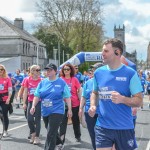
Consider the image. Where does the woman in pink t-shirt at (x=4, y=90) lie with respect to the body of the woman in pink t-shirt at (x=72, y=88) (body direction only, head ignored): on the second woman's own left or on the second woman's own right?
on the second woman's own right

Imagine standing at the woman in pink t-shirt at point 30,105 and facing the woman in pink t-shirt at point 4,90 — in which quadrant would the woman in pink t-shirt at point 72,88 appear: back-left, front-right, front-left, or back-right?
back-right

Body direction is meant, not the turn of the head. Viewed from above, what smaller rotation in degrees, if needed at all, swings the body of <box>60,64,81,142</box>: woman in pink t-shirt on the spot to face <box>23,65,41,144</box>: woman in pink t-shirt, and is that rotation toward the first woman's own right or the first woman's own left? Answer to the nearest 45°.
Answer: approximately 90° to the first woman's own right

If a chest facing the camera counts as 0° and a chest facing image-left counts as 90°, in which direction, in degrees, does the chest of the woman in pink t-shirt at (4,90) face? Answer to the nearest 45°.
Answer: approximately 45°

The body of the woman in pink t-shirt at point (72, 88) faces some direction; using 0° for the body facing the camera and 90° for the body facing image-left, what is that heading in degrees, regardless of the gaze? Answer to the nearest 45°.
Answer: approximately 0°

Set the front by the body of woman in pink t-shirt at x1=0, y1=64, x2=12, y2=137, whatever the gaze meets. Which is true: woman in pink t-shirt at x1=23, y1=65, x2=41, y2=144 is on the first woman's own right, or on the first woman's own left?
on the first woman's own left

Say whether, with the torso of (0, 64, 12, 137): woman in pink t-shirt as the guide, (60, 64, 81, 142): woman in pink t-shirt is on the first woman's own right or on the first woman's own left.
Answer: on the first woman's own left
